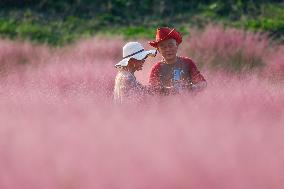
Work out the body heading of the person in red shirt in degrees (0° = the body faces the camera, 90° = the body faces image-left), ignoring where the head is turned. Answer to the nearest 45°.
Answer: approximately 0°

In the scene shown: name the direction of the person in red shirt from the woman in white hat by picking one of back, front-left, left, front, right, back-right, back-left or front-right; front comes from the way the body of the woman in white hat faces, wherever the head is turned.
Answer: front-left

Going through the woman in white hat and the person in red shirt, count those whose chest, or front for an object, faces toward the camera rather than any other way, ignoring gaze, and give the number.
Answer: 1

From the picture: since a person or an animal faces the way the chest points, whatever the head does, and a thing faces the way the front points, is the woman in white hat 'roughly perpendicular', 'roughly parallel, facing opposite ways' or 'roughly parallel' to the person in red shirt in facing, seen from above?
roughly perpendicular

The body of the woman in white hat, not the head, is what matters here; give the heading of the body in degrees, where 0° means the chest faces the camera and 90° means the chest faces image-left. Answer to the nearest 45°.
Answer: approximately 270°

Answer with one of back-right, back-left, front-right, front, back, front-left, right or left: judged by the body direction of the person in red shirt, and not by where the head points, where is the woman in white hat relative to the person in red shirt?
front-right
